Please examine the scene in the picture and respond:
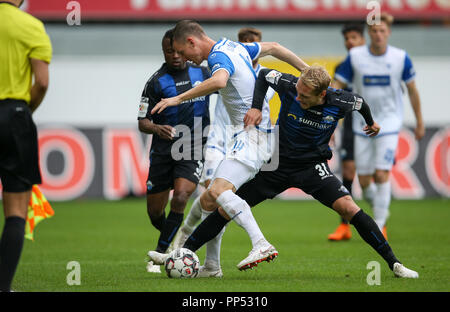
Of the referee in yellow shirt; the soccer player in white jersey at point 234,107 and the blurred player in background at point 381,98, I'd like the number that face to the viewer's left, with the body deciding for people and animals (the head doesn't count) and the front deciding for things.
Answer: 1

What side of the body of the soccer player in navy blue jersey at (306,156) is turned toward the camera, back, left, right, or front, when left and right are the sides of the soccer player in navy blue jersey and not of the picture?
front

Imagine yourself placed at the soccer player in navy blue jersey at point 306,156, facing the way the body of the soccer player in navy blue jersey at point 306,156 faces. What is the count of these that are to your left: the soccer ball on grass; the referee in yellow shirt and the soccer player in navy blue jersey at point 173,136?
0

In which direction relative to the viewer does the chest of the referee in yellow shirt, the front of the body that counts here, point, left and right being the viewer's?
facing away from the viewer

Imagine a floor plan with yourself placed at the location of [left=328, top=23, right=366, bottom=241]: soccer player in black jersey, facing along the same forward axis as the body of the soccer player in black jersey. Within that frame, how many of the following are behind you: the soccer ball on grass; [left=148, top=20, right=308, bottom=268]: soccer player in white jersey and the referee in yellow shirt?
0

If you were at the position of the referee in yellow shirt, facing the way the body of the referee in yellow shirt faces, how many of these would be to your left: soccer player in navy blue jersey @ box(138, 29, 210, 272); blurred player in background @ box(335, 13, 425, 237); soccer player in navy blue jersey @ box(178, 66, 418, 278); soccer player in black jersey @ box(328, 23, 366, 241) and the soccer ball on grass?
0

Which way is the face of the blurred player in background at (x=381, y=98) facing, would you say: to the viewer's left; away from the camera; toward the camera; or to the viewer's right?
toward the camera

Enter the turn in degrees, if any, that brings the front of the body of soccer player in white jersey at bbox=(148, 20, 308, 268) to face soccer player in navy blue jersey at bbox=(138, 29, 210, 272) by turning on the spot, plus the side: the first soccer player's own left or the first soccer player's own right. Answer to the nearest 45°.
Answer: approximately 45° to the first soccer player's own right

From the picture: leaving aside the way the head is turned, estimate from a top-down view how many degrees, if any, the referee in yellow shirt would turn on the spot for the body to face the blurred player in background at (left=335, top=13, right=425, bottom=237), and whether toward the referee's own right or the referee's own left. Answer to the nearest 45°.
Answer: approximately 45° to the referee's own right

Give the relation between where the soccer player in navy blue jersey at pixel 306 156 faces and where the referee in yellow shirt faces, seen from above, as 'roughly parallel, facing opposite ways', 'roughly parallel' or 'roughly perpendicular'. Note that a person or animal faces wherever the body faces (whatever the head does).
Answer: roughly parallel, facing opposite ways

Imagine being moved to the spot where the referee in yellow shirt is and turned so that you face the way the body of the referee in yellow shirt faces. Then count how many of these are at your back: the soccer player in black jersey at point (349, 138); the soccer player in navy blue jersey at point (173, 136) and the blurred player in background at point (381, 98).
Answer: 0

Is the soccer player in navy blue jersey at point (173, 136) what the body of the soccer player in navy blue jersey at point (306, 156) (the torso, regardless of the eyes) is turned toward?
no

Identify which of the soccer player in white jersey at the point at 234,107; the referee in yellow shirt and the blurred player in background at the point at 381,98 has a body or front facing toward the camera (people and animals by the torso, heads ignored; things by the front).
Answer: the blurred player in background

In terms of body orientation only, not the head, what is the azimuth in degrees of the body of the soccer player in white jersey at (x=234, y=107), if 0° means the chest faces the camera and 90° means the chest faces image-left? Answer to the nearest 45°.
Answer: approximately 90°

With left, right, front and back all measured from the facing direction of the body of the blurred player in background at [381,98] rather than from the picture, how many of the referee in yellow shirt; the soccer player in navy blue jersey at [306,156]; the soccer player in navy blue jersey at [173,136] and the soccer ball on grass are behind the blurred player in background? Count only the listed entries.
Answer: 0

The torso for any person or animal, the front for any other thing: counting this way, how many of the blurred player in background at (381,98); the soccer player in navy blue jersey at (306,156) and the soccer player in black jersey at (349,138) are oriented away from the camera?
0

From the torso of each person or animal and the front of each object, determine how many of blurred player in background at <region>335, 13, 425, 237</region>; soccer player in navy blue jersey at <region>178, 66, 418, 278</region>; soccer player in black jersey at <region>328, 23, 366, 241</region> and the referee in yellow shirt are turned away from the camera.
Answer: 1

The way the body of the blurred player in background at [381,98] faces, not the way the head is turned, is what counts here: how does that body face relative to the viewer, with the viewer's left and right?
facing the viewer

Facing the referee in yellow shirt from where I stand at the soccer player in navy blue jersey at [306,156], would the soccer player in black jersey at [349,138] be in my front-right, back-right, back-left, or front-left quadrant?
back-right
